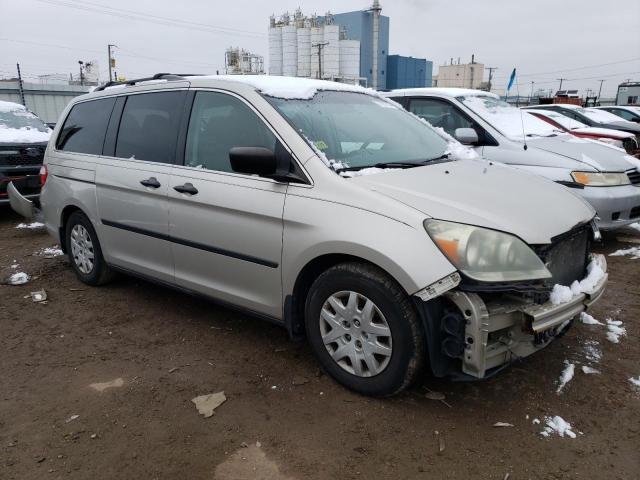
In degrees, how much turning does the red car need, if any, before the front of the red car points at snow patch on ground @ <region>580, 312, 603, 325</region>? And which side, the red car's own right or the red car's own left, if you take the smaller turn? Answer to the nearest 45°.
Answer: approximately 45° to the red car's own right

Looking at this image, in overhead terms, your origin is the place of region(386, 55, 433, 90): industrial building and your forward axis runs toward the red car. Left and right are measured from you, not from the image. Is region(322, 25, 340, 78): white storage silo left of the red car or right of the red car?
right

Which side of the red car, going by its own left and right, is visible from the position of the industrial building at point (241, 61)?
back

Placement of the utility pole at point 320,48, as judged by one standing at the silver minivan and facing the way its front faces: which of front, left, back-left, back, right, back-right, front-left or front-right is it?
back-left

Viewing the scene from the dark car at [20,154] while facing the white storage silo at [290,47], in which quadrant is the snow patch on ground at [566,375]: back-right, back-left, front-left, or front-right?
back-right

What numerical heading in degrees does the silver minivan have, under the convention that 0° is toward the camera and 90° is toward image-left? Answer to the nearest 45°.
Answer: approximately 315°

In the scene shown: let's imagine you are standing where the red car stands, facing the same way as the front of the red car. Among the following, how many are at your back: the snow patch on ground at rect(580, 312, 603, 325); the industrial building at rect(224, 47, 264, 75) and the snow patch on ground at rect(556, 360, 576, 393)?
1

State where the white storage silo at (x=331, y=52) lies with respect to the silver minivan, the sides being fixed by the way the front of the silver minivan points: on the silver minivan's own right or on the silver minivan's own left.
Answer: on the silver minivan's own left

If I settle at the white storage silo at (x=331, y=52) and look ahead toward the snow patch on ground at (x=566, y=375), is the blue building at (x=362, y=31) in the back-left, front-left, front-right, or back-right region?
back-left

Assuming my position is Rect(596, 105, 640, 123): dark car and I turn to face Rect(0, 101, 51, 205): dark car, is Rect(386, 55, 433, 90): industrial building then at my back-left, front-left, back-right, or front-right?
back-right

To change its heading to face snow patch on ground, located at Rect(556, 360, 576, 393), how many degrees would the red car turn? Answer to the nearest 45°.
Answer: approximately 45° to its right

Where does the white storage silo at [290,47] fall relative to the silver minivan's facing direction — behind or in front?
behind

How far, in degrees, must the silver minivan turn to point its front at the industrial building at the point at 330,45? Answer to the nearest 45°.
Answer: approximately 135° to its left

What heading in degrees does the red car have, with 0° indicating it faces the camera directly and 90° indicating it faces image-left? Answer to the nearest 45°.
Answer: approximately 315°
